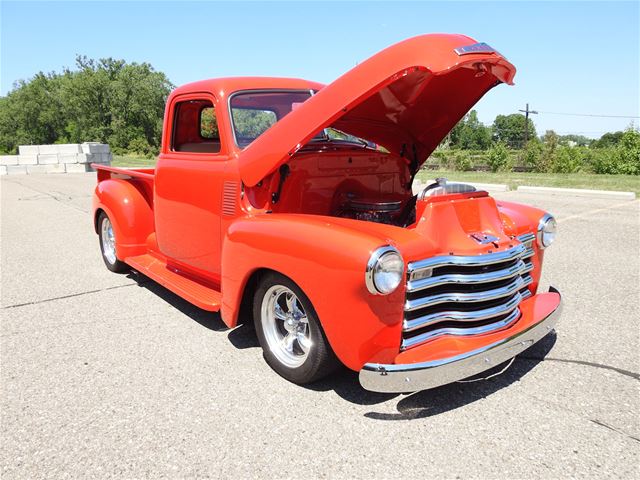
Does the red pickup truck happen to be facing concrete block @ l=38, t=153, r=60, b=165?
no

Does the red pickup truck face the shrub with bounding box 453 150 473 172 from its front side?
no

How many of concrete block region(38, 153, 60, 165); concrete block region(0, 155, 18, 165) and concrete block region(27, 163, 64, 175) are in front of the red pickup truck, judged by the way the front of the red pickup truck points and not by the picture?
0

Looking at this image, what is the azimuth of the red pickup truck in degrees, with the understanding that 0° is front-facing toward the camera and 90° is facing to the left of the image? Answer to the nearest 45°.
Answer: approximately 315°

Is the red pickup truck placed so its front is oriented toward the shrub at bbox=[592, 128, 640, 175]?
no

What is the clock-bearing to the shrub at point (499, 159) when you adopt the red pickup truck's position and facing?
The shrub is roughly at 8 o'clock from the red pickup truck.

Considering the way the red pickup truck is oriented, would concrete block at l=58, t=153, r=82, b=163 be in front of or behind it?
behind

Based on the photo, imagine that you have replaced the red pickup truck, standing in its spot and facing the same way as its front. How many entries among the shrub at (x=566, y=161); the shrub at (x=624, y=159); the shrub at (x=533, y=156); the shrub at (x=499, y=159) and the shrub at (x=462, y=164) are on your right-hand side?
0

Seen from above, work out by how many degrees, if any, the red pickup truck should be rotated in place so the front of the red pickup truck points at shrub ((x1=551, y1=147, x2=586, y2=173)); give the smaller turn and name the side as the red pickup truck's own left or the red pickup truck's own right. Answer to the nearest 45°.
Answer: approximately 90° to the red pickup truck's own left

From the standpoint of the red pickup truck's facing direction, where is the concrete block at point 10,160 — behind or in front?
behind

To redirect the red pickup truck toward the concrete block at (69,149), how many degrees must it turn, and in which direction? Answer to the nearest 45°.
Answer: approximately 180°

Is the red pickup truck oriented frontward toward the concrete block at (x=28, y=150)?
no

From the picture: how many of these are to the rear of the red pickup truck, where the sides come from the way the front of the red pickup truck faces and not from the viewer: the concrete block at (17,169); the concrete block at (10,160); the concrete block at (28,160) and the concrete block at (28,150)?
4

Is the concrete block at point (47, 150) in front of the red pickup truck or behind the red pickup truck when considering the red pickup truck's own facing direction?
behind
